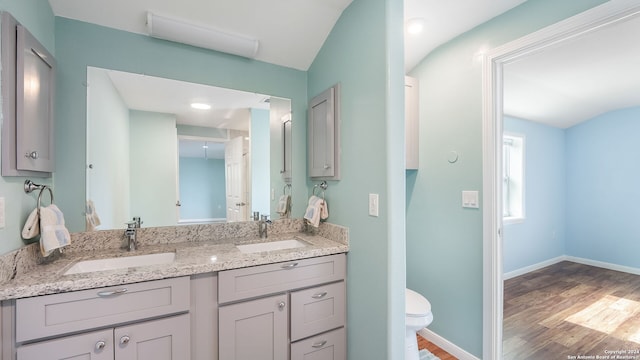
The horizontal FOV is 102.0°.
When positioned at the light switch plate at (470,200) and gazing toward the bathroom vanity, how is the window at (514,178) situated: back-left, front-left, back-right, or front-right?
back-right

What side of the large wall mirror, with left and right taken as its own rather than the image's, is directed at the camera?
front

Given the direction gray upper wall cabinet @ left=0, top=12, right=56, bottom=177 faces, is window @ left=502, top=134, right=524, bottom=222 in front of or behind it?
in front

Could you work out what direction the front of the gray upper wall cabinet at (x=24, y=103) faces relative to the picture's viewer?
facing to the right of the viewer

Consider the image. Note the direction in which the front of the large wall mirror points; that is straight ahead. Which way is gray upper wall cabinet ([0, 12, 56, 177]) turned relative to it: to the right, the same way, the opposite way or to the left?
to the left

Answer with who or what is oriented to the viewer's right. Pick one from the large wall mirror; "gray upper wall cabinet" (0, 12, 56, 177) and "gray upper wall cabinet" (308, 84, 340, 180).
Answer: "gray upper wall cabinet" (0, 12, 56, 177)

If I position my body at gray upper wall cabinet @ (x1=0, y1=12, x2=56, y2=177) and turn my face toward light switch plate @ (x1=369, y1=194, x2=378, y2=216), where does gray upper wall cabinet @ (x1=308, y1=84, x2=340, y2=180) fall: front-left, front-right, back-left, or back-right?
front-left

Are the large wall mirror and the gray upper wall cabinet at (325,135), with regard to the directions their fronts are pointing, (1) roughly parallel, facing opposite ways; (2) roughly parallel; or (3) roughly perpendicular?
roughly perpendicular

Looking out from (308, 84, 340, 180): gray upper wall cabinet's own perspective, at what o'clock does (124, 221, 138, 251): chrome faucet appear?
The chrome faucet is roughly at 1 o'clock from the gray upper wall cabinet.

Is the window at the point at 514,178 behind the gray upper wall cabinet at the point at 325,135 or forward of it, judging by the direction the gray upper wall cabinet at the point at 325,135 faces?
behind

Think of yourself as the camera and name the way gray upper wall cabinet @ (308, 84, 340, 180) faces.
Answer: facing the viewer and to the left of the viewer

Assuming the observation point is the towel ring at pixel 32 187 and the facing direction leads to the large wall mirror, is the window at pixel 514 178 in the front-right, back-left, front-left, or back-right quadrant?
front-right

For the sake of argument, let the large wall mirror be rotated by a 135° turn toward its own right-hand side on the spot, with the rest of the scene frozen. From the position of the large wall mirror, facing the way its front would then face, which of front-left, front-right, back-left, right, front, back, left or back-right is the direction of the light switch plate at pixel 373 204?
back
